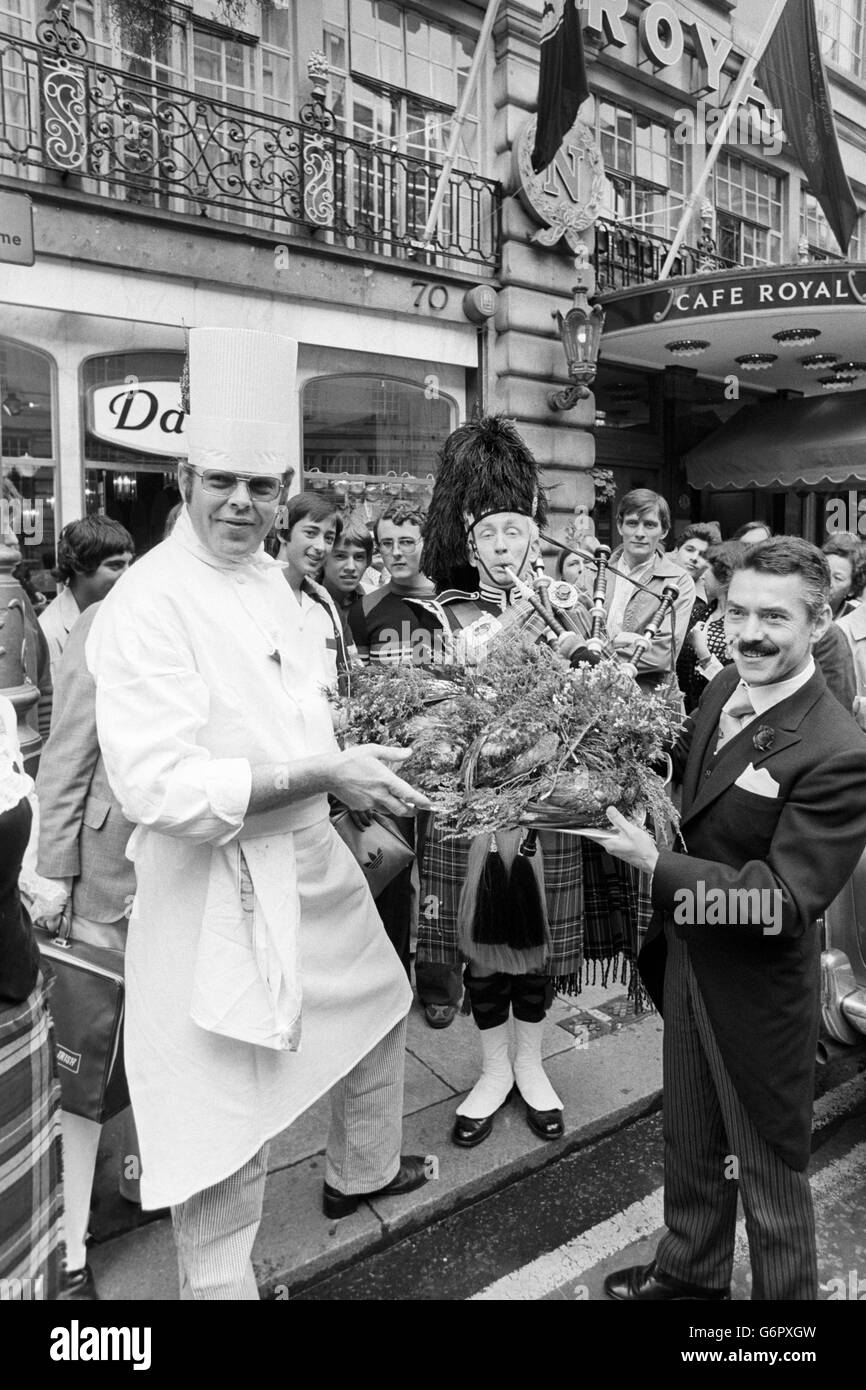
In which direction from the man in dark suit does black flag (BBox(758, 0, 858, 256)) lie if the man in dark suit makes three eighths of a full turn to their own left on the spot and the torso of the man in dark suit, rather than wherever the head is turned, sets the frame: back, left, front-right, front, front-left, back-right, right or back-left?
left

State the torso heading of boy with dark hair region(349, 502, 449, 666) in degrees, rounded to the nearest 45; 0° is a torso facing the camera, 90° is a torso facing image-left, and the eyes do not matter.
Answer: approximately 0°

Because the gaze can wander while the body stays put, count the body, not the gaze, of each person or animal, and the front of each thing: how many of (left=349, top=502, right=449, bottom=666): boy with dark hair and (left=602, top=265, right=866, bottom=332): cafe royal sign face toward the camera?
2

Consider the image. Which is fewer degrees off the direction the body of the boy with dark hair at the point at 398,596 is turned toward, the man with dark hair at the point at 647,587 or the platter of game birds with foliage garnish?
the platter of game birds with foliage garnish

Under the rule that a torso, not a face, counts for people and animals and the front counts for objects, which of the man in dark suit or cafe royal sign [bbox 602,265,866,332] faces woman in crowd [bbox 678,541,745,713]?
the cafe royal sign

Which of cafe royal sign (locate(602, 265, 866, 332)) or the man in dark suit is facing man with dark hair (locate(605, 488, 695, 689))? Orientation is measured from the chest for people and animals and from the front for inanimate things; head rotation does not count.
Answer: the cafe royal sign

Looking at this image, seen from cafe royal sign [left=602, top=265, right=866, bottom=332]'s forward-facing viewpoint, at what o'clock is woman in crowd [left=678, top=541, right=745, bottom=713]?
The woman in crowd is roughly at 12 o'clock from the cafe royal sign.

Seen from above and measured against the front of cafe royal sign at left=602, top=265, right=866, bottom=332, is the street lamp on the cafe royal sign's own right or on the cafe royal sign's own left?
on the cafe royal sign's own right
